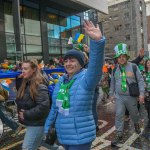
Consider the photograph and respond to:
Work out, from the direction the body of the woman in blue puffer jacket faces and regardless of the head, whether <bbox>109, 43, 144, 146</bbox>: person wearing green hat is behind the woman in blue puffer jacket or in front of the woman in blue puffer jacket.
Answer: behind

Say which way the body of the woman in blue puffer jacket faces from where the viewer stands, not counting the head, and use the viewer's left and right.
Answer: facing the viewer and to the left of the viewer

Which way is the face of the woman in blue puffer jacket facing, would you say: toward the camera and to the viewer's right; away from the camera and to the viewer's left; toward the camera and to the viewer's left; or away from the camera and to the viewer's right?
toward the camera and to the viewer's left
